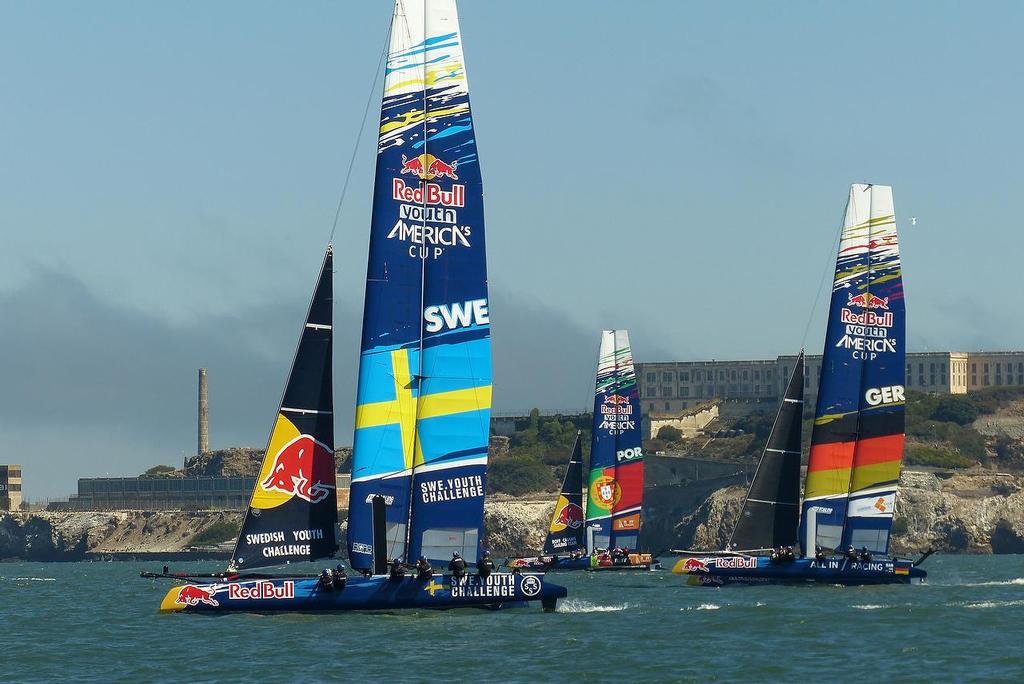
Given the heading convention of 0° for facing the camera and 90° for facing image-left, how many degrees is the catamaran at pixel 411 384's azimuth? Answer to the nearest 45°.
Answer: approximately 90°
